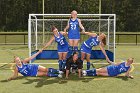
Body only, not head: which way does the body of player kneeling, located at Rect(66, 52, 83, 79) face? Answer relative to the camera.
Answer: toward the camera

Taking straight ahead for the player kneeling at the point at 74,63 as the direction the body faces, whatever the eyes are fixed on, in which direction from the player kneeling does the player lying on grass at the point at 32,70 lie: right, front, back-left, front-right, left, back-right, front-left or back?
right

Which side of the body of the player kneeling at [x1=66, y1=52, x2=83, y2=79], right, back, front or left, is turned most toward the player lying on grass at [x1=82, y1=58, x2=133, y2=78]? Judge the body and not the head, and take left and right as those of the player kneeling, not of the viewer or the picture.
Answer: left
